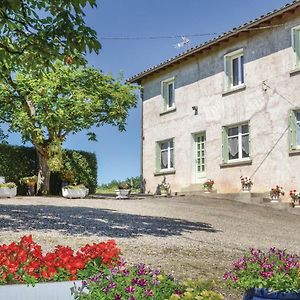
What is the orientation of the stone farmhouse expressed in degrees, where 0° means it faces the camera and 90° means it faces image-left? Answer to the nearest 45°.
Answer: approximately 45°

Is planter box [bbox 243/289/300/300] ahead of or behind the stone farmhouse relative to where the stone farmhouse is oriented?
ahead

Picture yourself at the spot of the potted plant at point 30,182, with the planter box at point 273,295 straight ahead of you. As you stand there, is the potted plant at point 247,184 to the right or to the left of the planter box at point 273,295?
left

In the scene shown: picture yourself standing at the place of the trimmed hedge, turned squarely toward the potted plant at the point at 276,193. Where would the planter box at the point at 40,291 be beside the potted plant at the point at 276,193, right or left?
right

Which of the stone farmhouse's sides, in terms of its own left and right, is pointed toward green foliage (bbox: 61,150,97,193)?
right

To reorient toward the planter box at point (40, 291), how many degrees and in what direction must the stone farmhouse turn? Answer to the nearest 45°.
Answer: approximately 45° to its left

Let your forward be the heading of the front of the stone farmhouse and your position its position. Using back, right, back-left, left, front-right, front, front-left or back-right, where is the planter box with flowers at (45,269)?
front-left

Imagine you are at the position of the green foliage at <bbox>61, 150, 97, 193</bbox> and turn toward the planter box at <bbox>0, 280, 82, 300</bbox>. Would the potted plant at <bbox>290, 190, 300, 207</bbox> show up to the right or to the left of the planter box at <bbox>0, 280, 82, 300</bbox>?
left

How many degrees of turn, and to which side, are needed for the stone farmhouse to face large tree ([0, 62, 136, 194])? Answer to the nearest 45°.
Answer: approximately 45° to its right

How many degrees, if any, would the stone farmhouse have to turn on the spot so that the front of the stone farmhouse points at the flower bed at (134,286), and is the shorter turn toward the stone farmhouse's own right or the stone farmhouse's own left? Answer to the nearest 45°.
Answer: approximately 45° to the stone farmhouse's own left

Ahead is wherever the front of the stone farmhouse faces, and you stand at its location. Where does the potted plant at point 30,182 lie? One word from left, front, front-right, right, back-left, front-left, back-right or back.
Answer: front-right

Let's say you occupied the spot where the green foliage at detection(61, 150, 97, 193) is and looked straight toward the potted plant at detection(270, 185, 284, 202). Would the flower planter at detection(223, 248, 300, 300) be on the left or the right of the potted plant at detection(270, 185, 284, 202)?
right

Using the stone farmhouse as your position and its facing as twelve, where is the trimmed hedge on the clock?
The trimmed hedge is roughly at 2 o'clock from the stone farmhouse.
